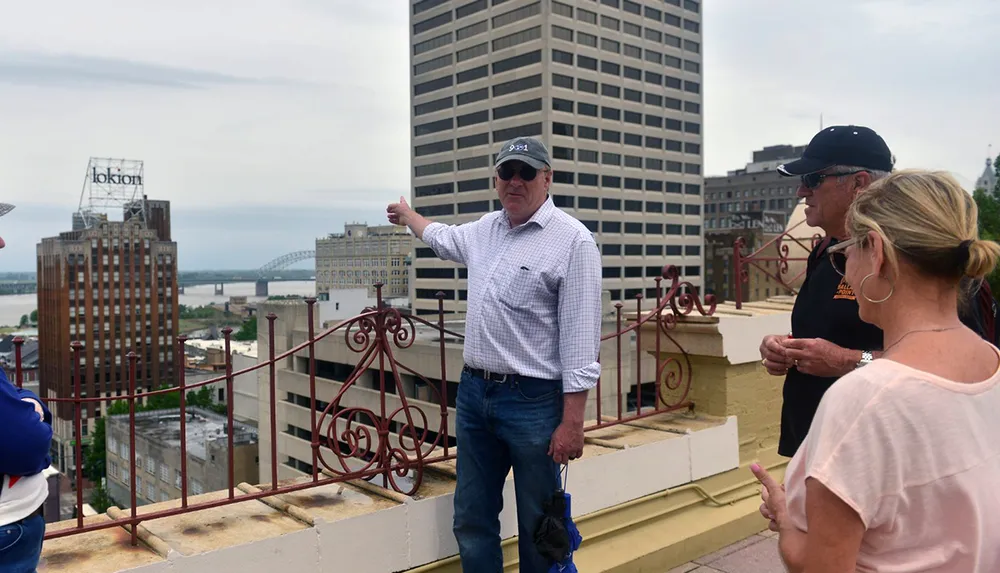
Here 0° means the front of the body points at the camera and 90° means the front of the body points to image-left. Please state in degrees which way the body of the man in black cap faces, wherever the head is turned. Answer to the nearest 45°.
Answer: approximately 90°

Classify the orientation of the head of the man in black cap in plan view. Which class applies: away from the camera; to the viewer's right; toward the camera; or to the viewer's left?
to the viewer's left

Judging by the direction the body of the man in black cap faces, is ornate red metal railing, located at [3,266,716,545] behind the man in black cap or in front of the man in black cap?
in front

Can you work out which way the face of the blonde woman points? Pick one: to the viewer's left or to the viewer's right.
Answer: to the viewer's left

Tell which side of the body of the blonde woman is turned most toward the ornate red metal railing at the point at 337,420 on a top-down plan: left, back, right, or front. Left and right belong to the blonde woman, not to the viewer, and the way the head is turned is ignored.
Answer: front

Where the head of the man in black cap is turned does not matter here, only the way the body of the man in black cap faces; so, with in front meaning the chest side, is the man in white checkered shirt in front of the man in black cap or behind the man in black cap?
in front

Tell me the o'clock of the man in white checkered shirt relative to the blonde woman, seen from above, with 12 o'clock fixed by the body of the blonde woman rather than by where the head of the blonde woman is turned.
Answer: The man in white checkered shirt is roughly at 12 o'clock from the blonde woman.

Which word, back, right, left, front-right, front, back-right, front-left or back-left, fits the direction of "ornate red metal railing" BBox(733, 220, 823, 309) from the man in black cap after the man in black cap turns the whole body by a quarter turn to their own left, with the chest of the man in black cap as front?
back

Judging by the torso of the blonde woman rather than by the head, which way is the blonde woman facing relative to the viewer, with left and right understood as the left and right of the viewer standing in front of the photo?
facing away from the viewer and to the left of the viewer

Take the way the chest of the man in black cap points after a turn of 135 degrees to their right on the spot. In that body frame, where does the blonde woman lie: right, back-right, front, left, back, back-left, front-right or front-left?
back-right

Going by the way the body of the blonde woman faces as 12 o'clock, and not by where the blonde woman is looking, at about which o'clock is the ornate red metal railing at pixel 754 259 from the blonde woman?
The ornate red metal railing is roughly at 1 o'clock from the blonde woman.
